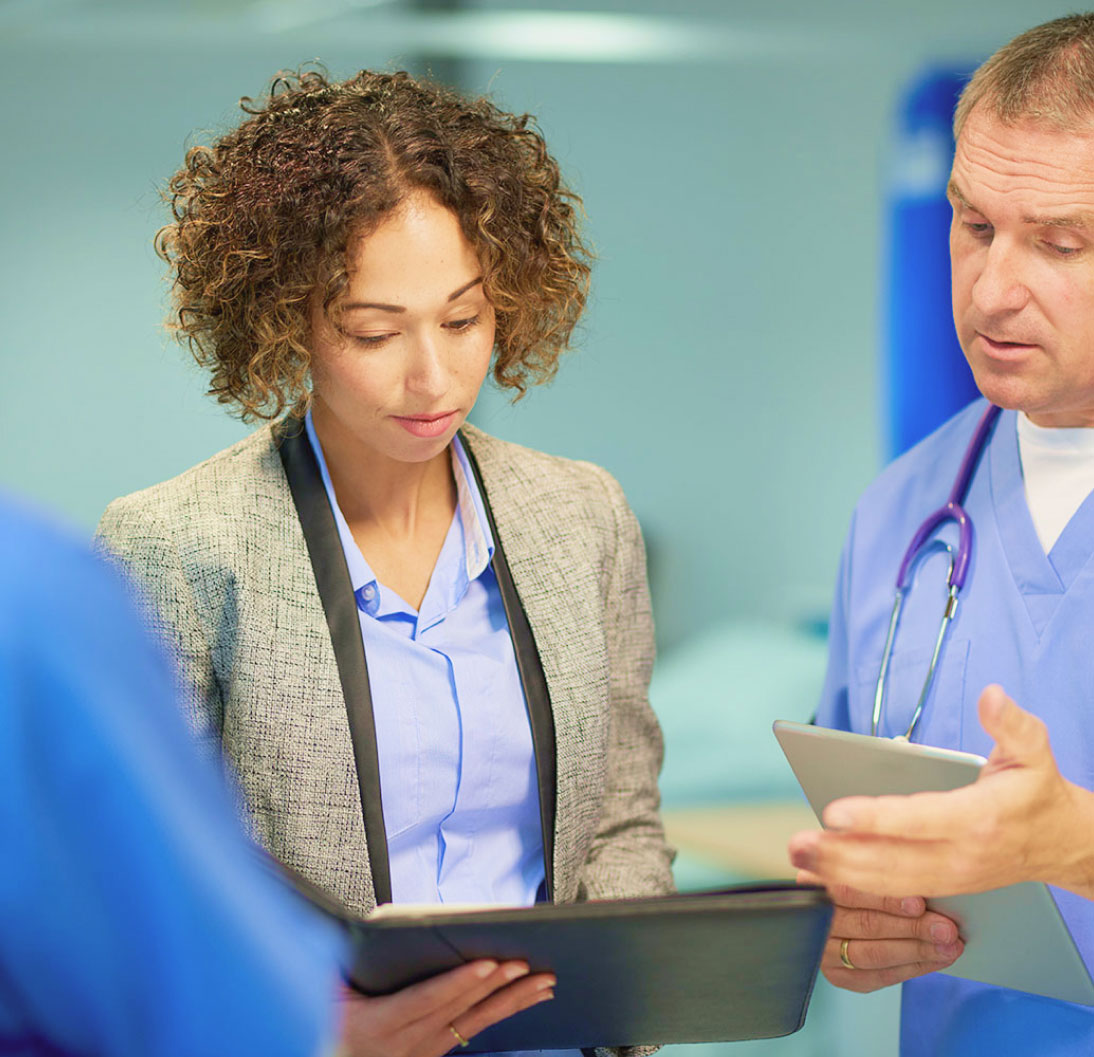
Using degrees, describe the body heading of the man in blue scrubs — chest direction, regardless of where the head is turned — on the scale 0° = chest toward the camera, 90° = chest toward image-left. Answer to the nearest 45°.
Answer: approximately 45°

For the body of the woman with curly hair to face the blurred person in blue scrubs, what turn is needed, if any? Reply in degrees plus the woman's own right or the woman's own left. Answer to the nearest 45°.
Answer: approximately 45° to the woman's own right

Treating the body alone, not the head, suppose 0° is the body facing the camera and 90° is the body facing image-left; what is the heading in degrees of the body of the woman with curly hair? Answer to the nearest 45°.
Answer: approximately 315°
